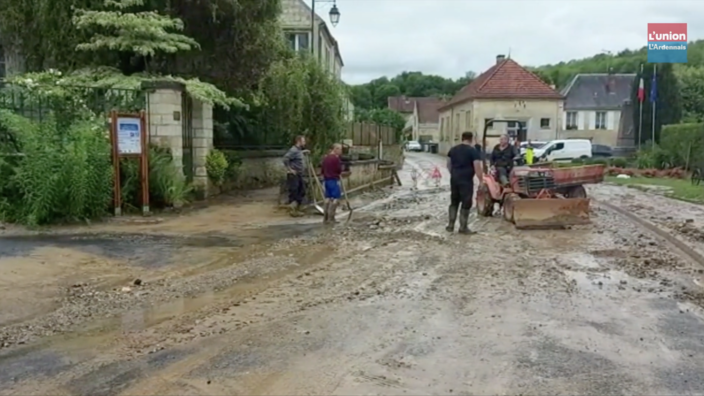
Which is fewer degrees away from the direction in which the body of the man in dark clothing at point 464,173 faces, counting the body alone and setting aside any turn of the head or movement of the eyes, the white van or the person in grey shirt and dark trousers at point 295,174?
the white van

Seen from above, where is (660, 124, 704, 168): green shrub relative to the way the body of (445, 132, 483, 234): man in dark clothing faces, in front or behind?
in front

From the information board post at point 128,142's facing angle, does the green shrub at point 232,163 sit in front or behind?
behind

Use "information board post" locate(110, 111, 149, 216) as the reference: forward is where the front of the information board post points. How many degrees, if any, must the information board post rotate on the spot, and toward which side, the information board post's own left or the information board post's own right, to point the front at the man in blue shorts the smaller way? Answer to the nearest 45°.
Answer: approximately 90° to the information board post's own left

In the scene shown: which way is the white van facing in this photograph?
to the viewer's left

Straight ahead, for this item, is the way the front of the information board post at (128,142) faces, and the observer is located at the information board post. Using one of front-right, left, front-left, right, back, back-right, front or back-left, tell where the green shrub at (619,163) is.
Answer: back-left

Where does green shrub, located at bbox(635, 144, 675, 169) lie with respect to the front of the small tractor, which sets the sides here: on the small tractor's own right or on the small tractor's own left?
on the small tractor's own left

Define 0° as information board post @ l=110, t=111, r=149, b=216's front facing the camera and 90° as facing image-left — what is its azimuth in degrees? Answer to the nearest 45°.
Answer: approximately 0°

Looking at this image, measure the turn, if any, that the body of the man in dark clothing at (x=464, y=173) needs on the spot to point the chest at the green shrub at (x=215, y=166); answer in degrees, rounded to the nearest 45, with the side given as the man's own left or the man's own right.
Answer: approximately 90° to the man's own left
